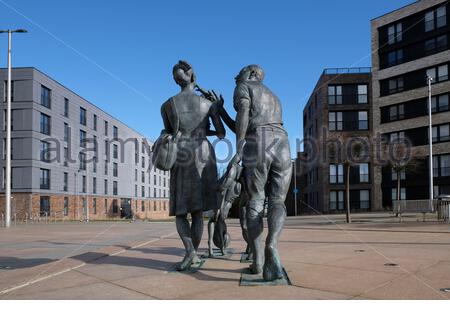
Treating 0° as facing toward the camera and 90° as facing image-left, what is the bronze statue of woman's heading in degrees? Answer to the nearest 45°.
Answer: approximately 180°

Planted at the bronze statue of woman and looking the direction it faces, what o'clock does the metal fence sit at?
The metal fence is roughly at 1 o'clock from the bronze statue of woman.

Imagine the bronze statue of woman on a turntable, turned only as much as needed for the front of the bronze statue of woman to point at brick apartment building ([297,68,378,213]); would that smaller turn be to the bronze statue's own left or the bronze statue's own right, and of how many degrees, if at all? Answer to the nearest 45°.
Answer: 0° — it already faces it

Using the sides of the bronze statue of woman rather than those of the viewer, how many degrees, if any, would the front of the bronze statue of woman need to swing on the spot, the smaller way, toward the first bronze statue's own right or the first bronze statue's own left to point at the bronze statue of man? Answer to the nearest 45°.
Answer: approximately 135° to the first bronze statue's own right

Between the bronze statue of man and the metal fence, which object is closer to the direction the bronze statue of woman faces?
the metal fence

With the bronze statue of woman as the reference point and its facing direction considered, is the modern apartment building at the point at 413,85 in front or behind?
in front

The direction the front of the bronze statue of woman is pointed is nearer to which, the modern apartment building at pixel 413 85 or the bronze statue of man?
the modern apartment building
